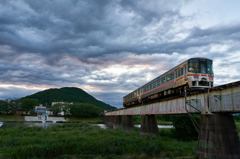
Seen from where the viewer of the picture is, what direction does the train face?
facing the viewer and to the right of the viewer
